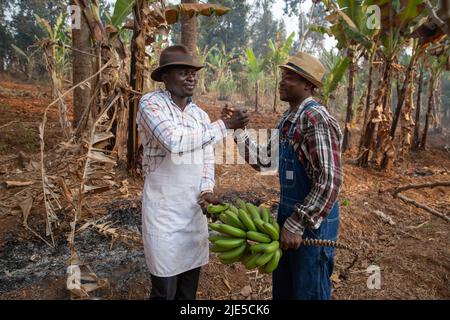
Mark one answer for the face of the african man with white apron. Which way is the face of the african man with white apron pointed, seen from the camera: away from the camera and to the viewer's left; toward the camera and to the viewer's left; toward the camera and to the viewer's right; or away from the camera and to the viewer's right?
toward the camera and to the viewer's right

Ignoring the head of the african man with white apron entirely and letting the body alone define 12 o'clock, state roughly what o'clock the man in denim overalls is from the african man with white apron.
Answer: The man in denim overalls is roughly at 11 o'clock from the african man with white apron.

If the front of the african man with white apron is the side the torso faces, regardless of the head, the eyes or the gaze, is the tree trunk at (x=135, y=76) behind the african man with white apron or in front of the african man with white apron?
behind

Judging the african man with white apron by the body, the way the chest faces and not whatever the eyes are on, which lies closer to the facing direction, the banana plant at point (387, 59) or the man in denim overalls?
the man in denim overalls

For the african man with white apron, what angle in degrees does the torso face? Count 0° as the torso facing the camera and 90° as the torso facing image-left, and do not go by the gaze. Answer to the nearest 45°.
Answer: approximately 315°

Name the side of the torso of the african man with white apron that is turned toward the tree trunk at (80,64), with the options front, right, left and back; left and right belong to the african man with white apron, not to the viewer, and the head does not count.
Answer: back

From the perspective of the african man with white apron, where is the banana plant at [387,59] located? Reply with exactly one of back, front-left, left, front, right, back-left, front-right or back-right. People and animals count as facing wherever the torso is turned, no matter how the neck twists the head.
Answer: left

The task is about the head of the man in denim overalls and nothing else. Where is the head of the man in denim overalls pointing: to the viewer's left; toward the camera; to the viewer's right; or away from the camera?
to the viewer's left
